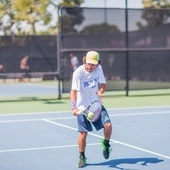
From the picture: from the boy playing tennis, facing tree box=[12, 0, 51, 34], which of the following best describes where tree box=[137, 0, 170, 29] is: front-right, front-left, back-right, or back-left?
front-right

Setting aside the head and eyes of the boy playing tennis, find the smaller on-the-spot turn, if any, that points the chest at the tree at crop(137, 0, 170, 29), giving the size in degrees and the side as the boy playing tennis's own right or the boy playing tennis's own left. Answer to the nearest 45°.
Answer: approximately 180°

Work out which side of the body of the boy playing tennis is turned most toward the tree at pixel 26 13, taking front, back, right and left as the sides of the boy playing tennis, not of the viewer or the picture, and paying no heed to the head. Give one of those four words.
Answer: back

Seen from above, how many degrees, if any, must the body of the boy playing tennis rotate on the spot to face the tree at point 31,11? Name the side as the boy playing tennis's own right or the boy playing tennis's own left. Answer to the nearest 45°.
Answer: approximately 180°

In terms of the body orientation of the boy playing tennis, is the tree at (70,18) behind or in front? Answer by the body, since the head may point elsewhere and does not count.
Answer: behind

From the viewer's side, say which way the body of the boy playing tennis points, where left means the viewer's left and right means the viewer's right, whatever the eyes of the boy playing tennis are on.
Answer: facing the viewer
